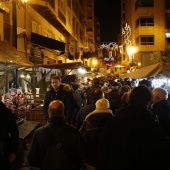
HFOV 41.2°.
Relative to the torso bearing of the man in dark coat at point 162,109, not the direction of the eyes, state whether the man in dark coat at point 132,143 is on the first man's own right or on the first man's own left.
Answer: on the first man's own left

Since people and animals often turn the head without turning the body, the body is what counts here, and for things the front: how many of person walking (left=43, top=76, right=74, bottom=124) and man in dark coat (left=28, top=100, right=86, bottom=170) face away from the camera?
1

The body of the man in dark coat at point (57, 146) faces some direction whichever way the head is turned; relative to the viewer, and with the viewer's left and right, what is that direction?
facing away from the viewer

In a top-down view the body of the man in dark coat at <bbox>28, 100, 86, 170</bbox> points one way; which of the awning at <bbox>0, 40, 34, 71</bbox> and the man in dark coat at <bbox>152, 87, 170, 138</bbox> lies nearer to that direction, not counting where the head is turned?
the awning

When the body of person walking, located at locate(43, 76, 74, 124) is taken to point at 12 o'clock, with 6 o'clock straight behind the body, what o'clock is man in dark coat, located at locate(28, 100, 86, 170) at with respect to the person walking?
The man in dark coat is roughly at 12 o'clock from the person walking.

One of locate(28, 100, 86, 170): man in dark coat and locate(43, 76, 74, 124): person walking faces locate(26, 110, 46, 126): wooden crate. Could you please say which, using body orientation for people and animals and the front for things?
the man in dark coat

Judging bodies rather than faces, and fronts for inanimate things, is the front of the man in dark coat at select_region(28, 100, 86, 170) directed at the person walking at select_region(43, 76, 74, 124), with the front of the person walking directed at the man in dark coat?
yes

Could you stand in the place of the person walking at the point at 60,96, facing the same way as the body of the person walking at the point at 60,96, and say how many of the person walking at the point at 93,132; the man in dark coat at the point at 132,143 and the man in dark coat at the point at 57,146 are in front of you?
3

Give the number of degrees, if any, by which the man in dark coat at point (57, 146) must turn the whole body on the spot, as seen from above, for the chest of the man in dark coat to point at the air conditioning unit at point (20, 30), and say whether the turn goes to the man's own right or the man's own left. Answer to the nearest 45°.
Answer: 0° — they already face it

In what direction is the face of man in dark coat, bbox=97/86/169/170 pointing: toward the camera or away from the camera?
away from the camera
